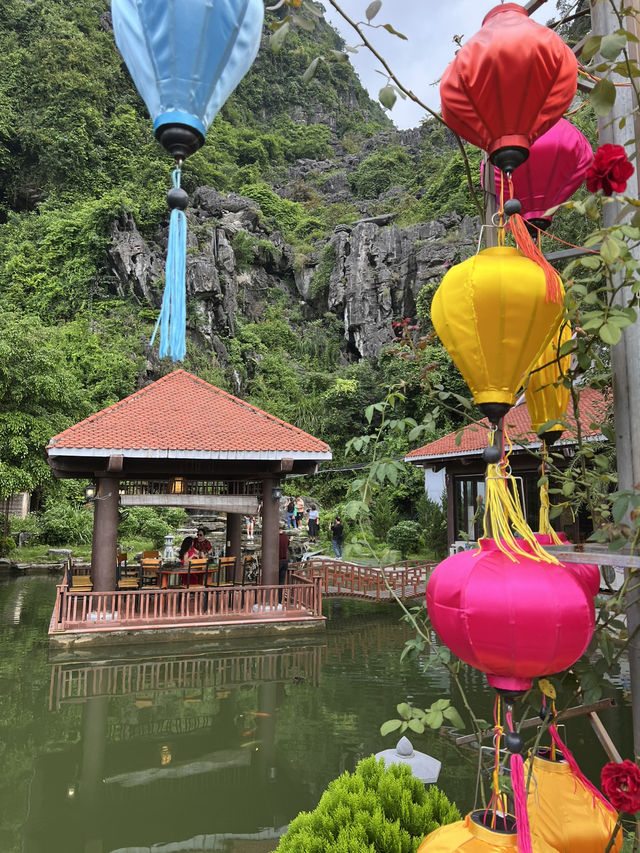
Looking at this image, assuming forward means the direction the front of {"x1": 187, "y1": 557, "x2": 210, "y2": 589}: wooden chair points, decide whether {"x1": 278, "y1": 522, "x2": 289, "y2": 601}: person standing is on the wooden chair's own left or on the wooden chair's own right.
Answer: on the wooden chair's own right

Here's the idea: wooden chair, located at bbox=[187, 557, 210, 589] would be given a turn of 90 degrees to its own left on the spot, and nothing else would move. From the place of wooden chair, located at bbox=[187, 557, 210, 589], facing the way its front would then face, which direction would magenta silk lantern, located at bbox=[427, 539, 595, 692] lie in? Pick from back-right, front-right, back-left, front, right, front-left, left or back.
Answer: left

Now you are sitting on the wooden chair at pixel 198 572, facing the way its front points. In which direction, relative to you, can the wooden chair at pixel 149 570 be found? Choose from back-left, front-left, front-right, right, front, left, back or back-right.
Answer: left

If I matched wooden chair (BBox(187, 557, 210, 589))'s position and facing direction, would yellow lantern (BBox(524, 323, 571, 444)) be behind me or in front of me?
behind

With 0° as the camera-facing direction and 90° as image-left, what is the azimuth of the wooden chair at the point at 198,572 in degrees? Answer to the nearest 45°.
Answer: approximately 180°

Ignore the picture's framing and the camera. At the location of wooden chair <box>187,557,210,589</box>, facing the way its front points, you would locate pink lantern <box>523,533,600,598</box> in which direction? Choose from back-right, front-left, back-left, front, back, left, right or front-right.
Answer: back
